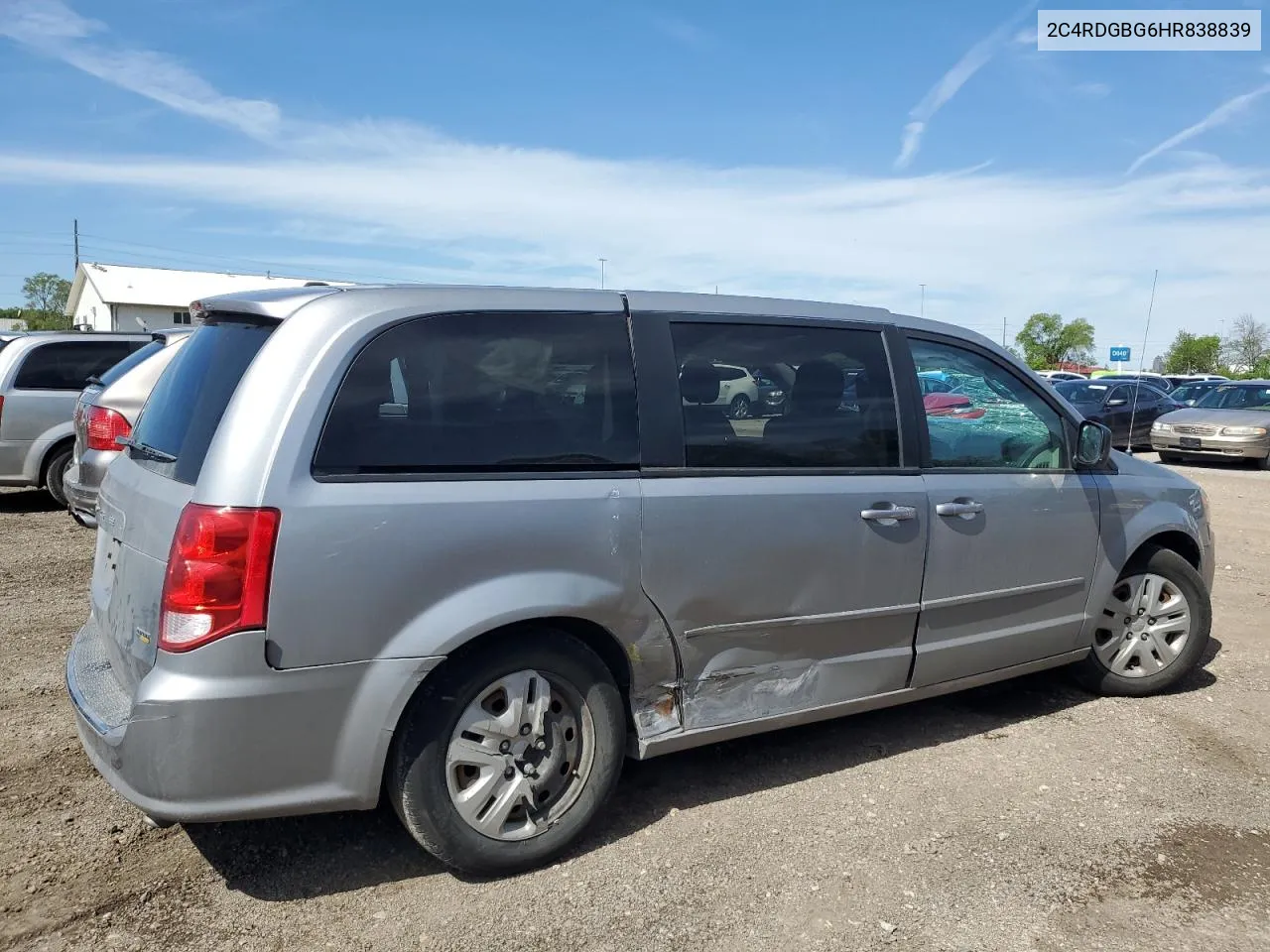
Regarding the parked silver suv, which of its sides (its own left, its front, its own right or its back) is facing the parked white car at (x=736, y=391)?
front

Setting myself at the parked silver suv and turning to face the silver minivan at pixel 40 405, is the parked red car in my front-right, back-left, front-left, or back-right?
back-right

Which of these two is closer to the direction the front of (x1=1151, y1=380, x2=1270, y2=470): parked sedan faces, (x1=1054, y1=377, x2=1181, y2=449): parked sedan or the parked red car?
the parked red car

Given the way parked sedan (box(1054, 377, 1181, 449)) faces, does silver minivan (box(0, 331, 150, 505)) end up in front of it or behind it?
in front

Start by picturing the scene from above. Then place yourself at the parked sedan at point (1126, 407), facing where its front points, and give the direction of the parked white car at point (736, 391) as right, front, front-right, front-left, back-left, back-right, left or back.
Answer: front-left

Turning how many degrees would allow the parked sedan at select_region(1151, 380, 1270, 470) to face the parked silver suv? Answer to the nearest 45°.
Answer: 0° — it already faces it

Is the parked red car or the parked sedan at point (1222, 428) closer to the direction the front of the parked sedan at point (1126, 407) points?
the parked red car

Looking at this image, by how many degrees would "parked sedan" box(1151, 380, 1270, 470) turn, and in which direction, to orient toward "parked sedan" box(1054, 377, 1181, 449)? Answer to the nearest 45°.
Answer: approximately 90° to its right

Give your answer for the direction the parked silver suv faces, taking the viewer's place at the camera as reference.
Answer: facing away from the viewer and to the right of the viewer

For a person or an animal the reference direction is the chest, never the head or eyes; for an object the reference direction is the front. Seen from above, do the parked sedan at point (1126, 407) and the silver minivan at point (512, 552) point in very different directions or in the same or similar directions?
very different directions

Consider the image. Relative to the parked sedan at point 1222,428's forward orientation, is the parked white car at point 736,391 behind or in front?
in front

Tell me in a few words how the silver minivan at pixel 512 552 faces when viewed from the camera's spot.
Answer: facing away from the viewer and to the right of the viewer
